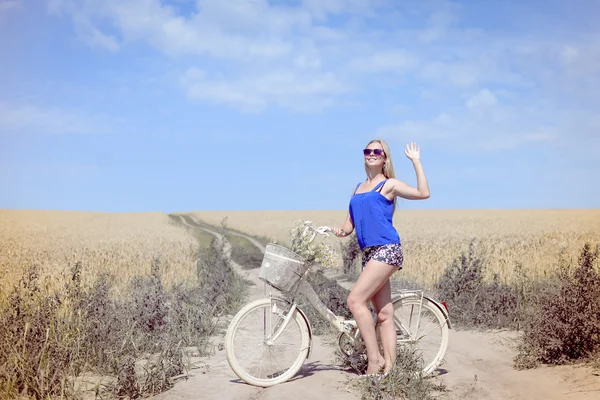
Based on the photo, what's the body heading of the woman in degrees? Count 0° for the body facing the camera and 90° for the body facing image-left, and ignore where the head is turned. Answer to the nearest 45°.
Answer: approximately 45°

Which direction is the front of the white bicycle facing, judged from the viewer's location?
facing to the left of the viewer
